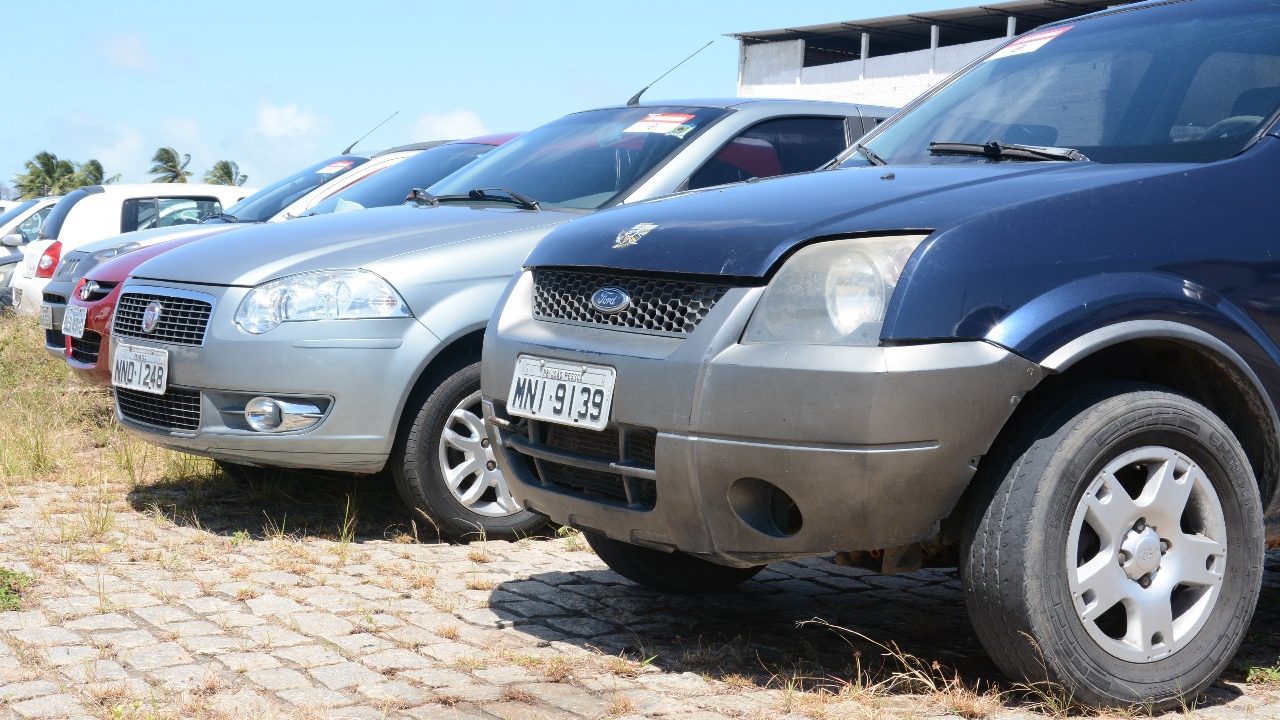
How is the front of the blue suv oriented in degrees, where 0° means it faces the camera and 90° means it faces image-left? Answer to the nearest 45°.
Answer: approximately 45°

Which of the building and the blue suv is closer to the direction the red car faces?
the blue suv

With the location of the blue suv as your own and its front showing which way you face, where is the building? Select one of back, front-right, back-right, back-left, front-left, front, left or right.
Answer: back-right

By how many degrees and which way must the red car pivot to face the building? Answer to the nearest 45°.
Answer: approximately 180°

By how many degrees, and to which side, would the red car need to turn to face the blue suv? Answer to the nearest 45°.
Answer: approximately 90° to its left

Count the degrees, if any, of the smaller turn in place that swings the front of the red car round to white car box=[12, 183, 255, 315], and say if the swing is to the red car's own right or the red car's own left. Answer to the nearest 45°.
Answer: approximately 135° to the red car's own right

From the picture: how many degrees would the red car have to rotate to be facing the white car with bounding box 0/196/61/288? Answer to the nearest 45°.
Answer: approximately 135° to its right

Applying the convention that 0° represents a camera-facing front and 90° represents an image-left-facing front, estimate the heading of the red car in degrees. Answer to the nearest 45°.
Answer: approximately 45°

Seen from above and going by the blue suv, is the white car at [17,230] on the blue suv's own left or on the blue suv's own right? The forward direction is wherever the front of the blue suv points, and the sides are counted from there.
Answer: on the blue suv's own right

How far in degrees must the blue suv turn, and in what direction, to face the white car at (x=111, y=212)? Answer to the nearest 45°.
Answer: approximately 90° to its right
